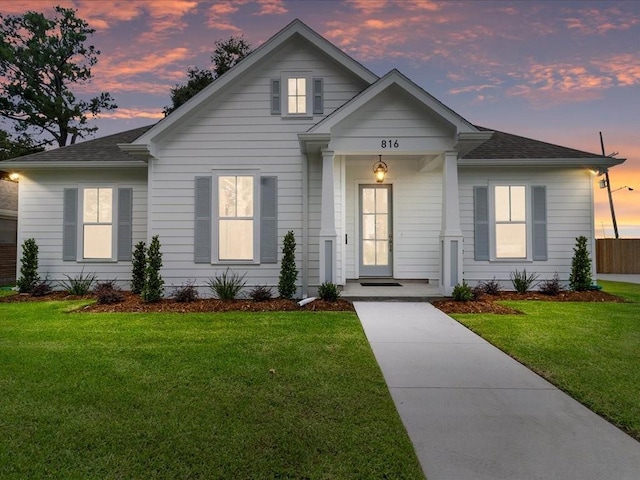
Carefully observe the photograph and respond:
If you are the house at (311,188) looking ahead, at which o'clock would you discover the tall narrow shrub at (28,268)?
The tall narrow shrub is roughly at 3 o'clock from the house.

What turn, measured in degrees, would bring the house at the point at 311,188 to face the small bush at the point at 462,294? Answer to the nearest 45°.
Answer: approximately 90° to its left

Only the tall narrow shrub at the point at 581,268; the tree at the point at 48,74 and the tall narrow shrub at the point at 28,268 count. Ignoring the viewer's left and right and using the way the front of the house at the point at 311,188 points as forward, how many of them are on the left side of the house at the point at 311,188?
1

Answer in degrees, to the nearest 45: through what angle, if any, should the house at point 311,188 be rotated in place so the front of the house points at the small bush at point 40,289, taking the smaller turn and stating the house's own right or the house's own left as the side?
approximately 90° to the house's own right

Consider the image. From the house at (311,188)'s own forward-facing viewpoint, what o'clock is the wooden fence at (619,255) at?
The wooden fence is roughly at 8 o'clock from the house.

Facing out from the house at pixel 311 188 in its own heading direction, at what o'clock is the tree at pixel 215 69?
The tree is roughly at 5 o'clock from the house.

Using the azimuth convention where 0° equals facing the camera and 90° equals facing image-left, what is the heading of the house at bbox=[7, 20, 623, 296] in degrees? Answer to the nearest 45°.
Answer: approximately 0°

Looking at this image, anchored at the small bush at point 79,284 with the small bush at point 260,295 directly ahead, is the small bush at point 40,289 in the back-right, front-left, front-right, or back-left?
back-right

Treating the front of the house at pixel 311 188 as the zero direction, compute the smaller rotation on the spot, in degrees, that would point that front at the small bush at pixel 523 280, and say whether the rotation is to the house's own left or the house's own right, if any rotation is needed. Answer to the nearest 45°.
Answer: approximately 90° to the house's own left

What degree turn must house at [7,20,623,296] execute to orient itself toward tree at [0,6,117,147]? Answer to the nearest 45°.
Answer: approximately 135° to its right
